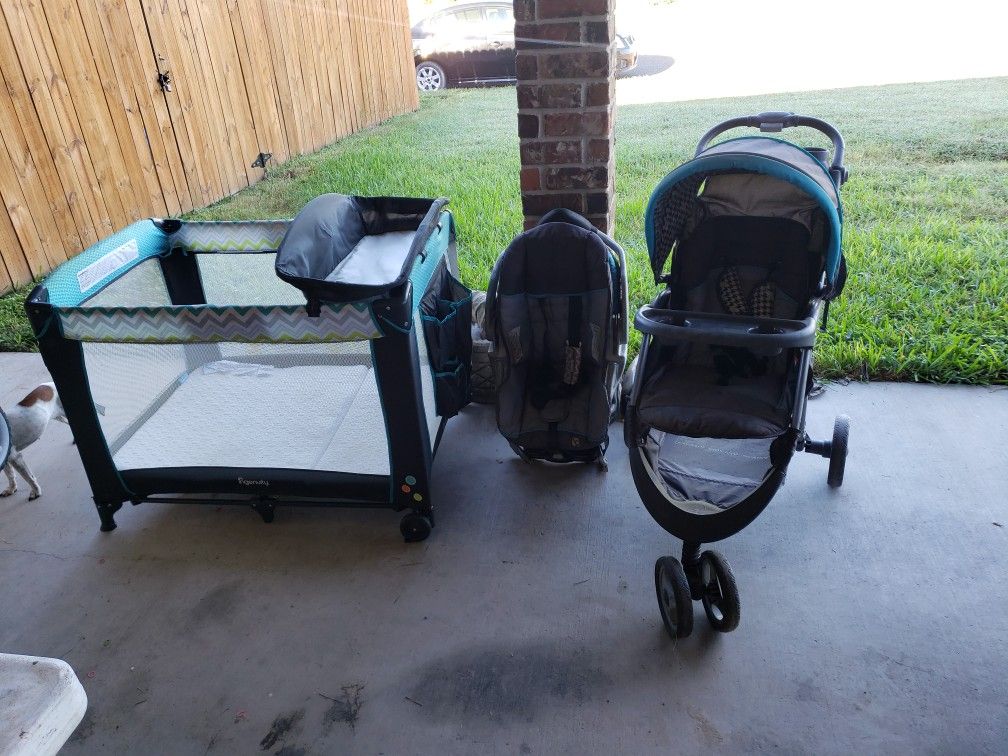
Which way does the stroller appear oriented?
toward the camera

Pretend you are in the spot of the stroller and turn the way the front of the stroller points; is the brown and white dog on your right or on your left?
on your right

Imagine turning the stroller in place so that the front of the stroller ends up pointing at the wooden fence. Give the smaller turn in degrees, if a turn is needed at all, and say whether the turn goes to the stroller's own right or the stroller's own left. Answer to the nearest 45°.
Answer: approximately 135° to the stroller's own right

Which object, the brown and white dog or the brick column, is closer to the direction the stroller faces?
the brown and white dog

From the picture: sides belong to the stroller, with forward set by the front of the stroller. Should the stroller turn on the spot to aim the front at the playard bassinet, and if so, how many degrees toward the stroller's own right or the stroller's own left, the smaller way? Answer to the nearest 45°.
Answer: approximately 90° to the stroller's own right

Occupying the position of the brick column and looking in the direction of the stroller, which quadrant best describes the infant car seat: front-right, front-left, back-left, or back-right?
front-right

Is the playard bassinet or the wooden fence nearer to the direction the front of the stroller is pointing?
the playard bassinet

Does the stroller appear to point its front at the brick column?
no

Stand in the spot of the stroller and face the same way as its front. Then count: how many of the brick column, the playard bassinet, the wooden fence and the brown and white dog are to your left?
0

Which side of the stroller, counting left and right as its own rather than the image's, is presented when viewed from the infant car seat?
right

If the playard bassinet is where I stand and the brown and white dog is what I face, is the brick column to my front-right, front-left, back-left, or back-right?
back-right

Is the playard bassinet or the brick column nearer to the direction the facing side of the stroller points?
the playard bassinet
